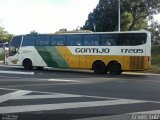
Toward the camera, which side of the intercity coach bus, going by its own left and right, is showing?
left
